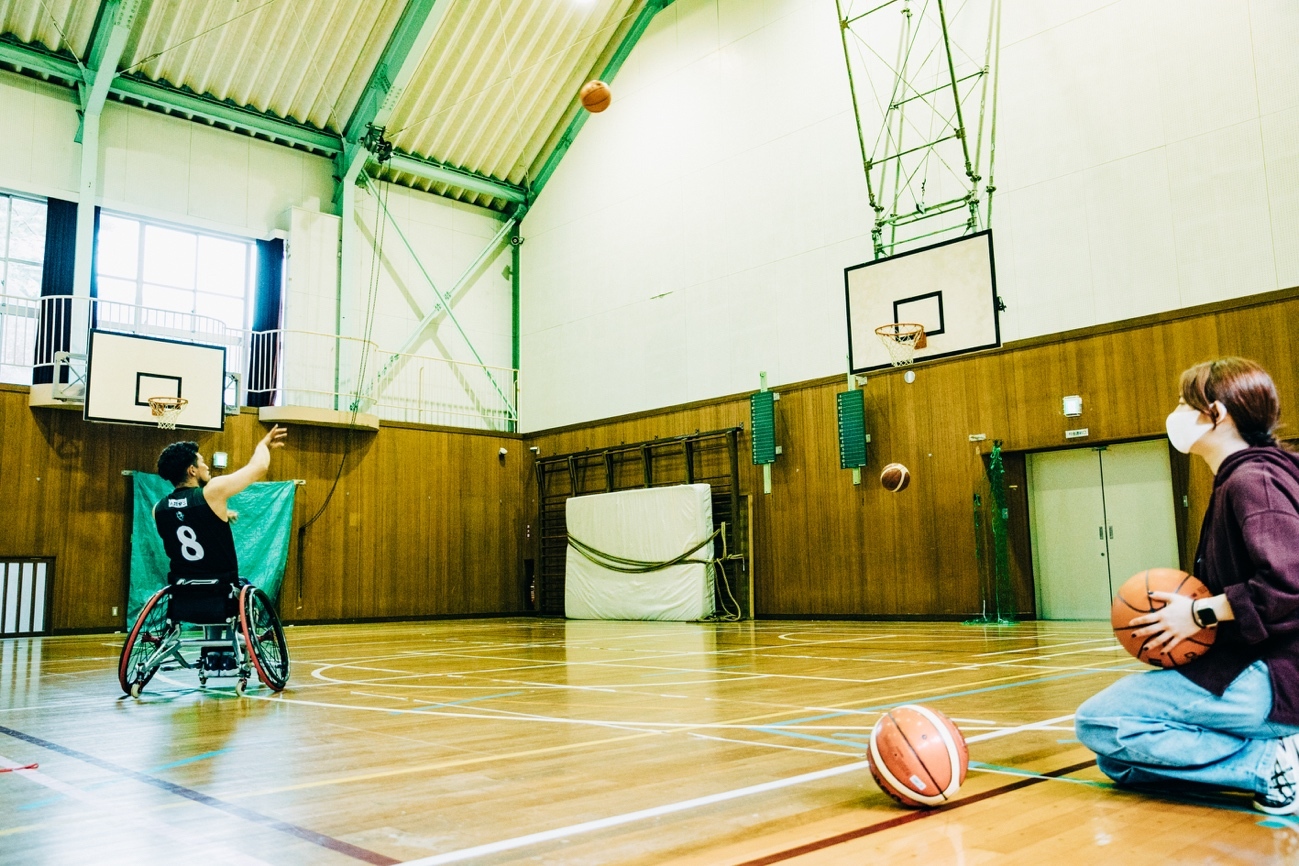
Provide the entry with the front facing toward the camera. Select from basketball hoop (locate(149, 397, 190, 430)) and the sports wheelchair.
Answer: the basketball hoop

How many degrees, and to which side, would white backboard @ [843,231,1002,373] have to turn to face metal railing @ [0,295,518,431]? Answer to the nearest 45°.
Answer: approximately 45° to its right

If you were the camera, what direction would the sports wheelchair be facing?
facing away from the viewer and to the right of the viewer

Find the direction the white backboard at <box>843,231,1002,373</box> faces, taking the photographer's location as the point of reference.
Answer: facing the viewer and to the left of the viewer

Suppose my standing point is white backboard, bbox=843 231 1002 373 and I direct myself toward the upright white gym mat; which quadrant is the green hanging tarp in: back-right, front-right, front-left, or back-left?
front-left

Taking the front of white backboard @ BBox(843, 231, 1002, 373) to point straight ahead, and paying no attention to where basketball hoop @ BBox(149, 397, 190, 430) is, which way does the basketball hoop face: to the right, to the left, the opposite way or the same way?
to the left

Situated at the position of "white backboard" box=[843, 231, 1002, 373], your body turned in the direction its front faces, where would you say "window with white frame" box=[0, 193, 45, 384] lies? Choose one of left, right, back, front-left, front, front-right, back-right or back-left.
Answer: front-right

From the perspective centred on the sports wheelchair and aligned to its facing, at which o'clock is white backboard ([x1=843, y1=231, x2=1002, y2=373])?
The white backboard is roughly at 1 o'clock from the sports wheelchair.

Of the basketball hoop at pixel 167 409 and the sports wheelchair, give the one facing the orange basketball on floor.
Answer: the basketball hoop

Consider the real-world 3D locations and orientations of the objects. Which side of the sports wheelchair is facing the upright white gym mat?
front

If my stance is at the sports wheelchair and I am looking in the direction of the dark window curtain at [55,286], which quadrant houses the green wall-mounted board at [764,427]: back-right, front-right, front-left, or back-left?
front-right

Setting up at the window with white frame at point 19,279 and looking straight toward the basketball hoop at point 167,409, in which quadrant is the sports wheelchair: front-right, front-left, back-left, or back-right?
front-right

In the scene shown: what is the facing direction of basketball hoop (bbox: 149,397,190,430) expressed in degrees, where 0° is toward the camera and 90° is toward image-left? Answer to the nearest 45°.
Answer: approximately 0°

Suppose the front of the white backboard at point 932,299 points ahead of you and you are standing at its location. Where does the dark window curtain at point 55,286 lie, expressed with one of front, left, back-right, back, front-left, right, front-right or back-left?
front-right

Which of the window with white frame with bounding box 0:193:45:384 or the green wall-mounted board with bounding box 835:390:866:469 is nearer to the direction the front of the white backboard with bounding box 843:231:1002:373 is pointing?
the window with white frame

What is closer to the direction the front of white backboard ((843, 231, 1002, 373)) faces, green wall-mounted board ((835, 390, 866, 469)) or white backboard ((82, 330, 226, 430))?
the white backboard
